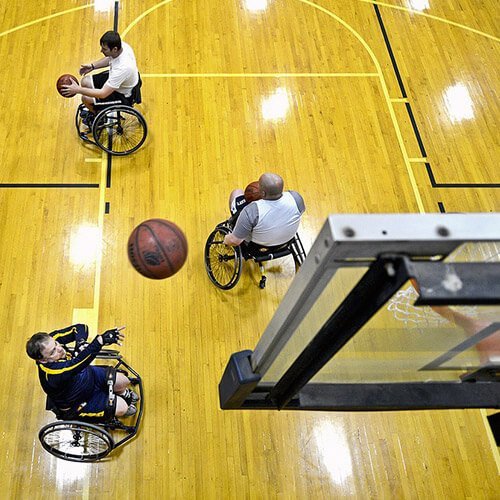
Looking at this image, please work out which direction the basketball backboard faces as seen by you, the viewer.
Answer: facing away from the viewer

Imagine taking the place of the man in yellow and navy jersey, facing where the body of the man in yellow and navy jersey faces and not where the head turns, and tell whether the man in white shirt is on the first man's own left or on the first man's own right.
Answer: on the first man's own left

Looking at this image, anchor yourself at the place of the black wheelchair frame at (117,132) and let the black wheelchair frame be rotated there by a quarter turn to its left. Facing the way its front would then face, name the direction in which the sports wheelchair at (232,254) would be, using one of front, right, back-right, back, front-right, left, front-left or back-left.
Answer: front-left

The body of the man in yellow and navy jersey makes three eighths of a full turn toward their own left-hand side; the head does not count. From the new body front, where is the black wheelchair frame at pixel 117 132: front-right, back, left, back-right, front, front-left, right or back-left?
front-right

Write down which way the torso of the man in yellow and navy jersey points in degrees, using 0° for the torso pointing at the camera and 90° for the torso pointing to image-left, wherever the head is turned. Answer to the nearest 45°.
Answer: approximately 270°

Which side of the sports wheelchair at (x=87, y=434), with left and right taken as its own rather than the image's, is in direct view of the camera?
right

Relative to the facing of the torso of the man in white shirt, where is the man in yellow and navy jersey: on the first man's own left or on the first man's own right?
on the first man's own left

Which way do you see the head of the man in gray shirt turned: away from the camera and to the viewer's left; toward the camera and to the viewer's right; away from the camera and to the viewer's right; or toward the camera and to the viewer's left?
away from the camera and to the viewer's left

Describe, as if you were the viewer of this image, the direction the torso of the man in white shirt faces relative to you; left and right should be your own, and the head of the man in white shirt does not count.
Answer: facing to the left of the viewer

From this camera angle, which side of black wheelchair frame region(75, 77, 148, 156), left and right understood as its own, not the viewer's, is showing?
left

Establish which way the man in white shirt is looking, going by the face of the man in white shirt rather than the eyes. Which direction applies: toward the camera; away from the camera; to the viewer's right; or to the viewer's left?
to the viewer's left

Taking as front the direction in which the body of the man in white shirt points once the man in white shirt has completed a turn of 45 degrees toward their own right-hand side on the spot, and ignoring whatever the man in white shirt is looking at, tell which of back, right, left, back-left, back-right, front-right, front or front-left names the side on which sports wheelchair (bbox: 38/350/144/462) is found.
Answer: back-left

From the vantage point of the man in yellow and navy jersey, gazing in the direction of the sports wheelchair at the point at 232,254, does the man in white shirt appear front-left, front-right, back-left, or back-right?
front-left
